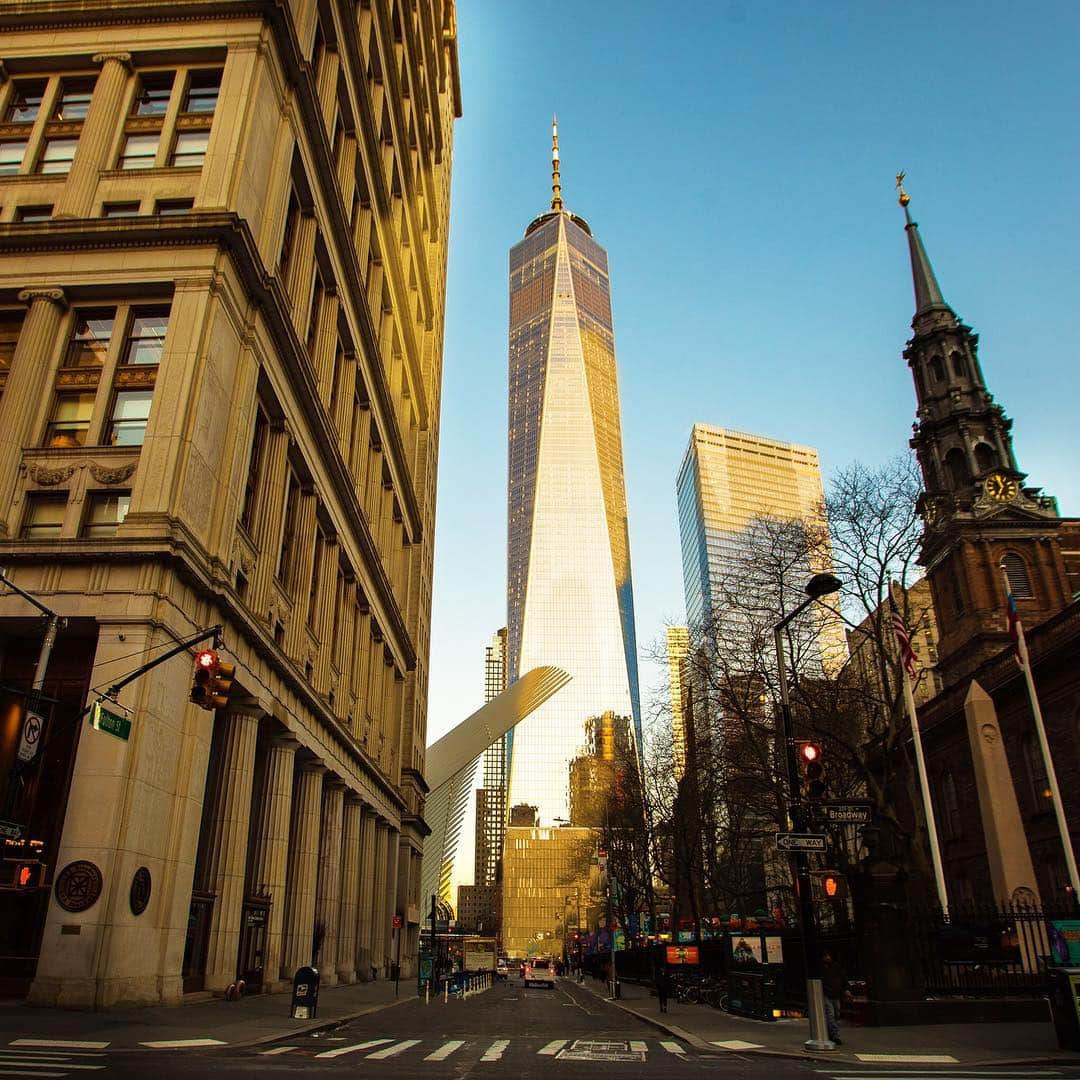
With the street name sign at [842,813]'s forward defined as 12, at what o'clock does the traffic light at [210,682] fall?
The traffic light is roughly at 2 o'clock from the street name sign.

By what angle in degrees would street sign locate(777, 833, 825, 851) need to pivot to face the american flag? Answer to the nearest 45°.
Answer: approximately 180°

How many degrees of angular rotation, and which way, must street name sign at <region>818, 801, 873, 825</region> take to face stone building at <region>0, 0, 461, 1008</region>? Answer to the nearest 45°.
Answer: approximately 90° to its right

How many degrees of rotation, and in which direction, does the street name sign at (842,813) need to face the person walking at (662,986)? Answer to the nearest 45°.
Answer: approximately 135° to its right

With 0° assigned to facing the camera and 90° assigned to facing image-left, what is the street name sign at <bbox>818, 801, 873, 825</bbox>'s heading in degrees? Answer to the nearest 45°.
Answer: approximately 0°

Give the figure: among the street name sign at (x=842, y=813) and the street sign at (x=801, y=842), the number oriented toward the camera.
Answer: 2

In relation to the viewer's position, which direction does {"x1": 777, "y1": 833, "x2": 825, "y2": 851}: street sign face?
facing the viewer

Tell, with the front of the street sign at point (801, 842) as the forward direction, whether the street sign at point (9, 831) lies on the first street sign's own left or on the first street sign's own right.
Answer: on the first street sign's own right

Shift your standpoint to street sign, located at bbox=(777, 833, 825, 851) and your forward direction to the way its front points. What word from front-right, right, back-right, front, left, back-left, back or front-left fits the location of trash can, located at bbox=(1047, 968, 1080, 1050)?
left

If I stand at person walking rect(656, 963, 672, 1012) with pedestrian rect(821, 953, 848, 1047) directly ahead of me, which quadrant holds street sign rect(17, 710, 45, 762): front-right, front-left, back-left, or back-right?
front-right

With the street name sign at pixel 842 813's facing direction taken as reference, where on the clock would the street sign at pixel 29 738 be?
The street sign is roughly at 2 o'clock from the street name sign.

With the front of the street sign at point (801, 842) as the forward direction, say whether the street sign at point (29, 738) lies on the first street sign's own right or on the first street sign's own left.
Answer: on the first street sign's own right
